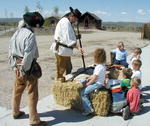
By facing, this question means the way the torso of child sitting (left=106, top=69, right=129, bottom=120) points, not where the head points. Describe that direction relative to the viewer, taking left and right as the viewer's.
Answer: facing away from the viewer and to the left of the viewer

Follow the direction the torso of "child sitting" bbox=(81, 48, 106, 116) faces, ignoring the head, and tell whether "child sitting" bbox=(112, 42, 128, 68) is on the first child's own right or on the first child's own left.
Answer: on the first child's own right

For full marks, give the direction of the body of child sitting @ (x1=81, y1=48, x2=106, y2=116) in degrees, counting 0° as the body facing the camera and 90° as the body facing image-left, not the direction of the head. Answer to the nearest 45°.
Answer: approximately 90°

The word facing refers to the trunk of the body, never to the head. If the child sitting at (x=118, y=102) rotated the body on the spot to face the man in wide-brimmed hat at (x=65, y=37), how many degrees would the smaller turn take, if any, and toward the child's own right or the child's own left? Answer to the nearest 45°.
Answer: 0° — they already face them

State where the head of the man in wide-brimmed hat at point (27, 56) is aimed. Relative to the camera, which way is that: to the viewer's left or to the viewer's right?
to the viewer's right

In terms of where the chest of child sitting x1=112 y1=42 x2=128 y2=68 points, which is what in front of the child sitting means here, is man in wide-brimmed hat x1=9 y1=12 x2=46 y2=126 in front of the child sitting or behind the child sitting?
in front

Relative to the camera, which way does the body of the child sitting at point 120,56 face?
toward the camera
